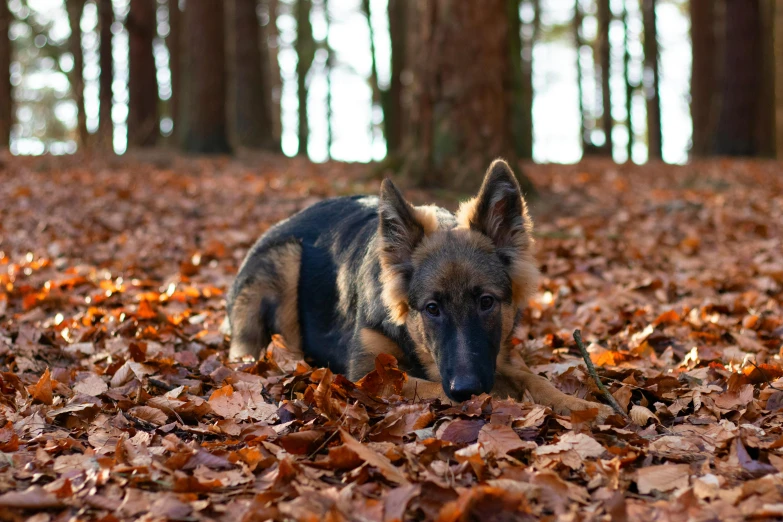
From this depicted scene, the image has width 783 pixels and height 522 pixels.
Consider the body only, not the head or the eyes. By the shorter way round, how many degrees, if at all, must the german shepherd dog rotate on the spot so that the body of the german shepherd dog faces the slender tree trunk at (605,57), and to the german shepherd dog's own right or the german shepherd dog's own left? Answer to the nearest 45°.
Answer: approximately 135° to the german shepherd dog's own left

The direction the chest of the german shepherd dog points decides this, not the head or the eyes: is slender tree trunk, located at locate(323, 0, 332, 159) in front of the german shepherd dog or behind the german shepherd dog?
behind

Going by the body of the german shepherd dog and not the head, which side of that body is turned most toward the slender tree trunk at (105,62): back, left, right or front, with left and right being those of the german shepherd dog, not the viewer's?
back

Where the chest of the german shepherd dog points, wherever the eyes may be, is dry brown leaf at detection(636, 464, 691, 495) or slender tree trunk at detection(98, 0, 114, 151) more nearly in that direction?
the dry brown leaf

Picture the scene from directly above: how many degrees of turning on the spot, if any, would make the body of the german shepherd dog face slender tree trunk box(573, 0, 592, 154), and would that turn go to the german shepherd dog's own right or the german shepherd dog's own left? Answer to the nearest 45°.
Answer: approximately 135° to the german shepherd dog's own left

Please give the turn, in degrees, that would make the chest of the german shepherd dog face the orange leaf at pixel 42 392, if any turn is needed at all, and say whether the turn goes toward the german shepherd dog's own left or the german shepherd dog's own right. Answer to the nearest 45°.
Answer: approximately 135° to the german shepherd dog's own right

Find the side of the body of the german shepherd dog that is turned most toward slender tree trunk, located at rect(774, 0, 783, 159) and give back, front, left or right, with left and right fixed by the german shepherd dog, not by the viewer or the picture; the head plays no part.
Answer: left

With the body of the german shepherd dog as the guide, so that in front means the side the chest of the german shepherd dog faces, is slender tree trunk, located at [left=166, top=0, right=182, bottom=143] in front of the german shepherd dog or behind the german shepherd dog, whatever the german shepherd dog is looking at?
behind

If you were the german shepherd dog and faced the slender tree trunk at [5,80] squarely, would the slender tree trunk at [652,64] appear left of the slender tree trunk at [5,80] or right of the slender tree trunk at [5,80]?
right

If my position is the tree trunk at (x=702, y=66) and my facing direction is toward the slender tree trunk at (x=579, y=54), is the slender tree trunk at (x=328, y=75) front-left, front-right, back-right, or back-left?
front-left

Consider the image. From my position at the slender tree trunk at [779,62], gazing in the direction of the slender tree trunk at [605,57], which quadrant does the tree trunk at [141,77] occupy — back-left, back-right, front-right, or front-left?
front-left

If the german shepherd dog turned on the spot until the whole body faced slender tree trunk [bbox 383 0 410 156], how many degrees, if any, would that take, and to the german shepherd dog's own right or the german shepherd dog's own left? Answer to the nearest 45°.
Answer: approximately 135° to the german shepherd dog's own left
